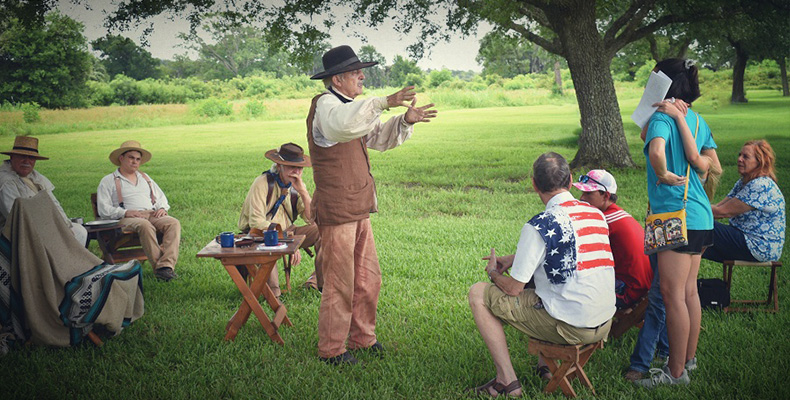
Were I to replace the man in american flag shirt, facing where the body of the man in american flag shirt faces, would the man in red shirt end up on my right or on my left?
on my right

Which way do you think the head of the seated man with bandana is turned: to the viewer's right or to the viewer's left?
to the viewer's right

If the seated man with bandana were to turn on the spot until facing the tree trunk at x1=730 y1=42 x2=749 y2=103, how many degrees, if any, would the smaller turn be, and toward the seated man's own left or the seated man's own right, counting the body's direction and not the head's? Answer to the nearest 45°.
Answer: approximately 90° to the seated man's own left

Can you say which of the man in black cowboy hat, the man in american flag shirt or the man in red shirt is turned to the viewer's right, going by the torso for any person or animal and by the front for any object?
the man in black cowboy hat

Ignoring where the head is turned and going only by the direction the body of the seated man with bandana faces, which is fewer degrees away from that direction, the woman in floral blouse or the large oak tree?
the woman in floral blouse

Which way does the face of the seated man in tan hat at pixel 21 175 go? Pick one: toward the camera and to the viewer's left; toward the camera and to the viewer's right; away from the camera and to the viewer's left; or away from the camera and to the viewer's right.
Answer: toward the camera and to the viewer's right

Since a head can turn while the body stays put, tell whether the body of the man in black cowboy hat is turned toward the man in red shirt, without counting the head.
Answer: yes

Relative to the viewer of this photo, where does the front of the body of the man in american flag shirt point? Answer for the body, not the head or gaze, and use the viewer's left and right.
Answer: facing away from the viewer and to the left of the viewer

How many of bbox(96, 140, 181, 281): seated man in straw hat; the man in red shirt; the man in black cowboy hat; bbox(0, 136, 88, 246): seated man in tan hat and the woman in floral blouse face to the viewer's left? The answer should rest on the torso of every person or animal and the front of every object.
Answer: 2

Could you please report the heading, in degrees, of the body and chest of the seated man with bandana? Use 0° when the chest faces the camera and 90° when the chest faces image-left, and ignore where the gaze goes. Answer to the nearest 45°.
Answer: approximately 315°

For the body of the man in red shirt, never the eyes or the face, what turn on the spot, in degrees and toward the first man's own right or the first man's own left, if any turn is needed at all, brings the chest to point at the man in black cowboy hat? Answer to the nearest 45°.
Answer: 0° — they already face them

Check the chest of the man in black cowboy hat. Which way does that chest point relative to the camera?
to the viewer's right

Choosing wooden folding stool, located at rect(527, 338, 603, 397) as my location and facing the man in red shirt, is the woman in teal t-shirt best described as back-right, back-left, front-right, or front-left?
front-right

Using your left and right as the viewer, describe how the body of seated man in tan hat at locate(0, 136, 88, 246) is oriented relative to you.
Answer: facing the viewer and to the right of the viewer

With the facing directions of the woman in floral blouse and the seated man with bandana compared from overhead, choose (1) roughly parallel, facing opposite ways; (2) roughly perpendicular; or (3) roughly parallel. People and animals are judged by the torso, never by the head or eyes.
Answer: roughly parallel, facing opposite ways

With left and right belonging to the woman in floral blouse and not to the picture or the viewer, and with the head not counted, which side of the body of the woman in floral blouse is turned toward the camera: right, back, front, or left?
left
